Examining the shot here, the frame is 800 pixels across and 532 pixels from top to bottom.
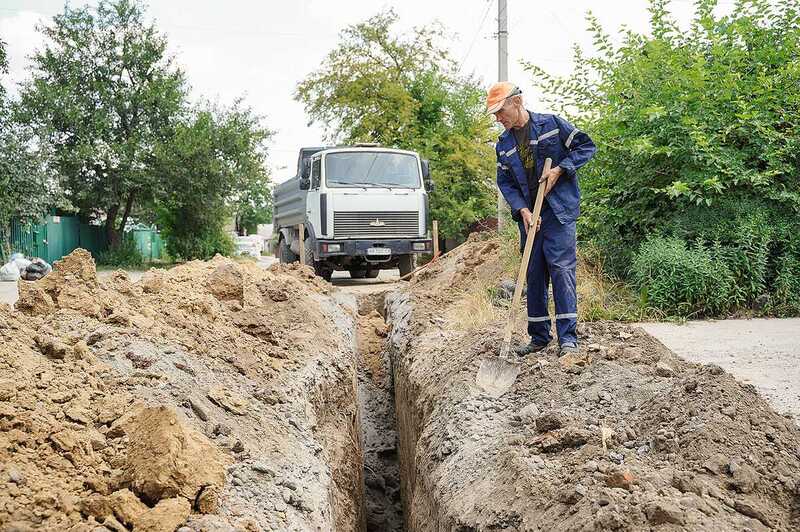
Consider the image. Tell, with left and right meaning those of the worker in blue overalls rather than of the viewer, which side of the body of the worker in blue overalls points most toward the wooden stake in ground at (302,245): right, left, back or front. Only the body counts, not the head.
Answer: right

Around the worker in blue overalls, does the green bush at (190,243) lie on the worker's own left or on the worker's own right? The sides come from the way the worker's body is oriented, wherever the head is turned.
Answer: on the worker's own right

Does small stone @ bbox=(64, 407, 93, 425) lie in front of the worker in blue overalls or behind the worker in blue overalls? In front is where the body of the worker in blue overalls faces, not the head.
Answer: in front

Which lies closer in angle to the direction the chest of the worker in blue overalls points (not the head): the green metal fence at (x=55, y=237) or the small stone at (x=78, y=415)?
the small stone

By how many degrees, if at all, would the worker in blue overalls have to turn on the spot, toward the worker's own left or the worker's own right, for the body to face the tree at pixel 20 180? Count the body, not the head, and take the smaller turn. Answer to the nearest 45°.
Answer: approximately 90° to the worker's own right

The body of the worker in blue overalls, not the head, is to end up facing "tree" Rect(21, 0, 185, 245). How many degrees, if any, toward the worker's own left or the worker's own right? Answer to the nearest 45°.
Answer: approximately 90° to the worker's own right

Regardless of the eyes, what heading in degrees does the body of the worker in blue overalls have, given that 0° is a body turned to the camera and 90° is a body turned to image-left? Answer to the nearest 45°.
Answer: approximately 45°

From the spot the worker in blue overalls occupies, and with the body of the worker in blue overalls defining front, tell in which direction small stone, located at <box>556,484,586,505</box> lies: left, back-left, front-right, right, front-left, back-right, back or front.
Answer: front-left

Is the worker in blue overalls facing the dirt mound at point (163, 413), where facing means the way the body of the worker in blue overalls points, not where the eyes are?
yes

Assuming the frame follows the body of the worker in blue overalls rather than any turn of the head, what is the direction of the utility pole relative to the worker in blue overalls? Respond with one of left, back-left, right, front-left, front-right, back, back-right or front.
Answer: back-right

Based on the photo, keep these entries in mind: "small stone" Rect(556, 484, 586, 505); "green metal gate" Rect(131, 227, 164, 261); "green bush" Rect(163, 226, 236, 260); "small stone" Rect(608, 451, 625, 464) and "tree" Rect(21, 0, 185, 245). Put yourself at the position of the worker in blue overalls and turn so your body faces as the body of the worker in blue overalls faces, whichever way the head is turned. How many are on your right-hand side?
3

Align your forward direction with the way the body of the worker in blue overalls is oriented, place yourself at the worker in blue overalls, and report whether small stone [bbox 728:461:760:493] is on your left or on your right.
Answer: on your left

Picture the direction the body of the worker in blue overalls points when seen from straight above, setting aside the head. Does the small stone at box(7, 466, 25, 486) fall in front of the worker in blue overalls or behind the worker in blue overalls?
in front

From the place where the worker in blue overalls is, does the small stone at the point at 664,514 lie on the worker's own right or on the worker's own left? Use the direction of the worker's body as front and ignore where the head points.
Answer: on the worker's own left

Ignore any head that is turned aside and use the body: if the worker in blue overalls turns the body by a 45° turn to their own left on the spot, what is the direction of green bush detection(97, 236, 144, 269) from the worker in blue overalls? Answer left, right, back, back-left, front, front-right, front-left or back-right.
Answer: back-right

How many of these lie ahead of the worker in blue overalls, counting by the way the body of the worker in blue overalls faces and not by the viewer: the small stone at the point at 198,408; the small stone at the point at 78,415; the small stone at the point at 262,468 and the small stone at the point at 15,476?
4

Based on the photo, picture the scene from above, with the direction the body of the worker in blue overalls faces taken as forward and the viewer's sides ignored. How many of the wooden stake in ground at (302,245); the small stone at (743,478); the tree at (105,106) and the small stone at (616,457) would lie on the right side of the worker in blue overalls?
2

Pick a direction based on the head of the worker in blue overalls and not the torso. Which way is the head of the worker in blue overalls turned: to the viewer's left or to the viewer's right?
to the viewer's left
